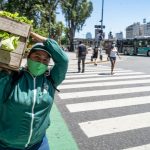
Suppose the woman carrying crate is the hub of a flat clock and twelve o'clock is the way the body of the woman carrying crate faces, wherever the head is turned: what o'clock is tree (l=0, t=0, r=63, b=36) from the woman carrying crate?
The tree is roughly at 6 o'clock from the woman carrying crate.

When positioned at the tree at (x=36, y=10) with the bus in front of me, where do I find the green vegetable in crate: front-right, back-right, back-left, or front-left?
back-right

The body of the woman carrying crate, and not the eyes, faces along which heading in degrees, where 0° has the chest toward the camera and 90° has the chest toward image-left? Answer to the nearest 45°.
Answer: approximately 0°

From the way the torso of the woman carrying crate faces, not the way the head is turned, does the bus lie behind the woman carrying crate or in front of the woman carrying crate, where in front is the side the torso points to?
behind
